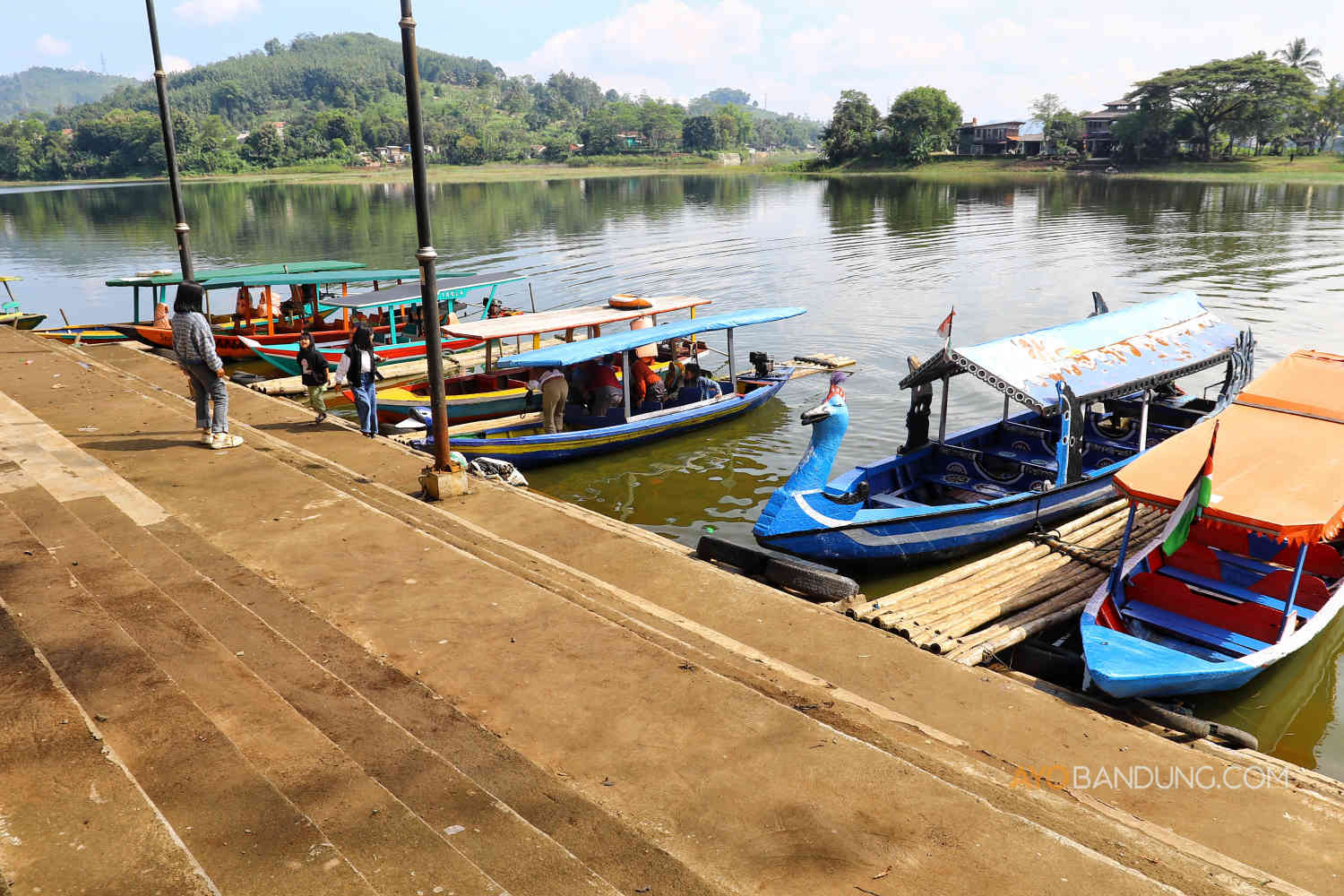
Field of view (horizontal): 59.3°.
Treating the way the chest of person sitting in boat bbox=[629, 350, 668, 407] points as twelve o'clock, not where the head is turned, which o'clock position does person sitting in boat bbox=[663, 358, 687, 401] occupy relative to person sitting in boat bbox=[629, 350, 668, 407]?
person sitting in boat bbox=[663, 358, 687, 401] is roughly at 10 o'clock from person sitting in boat bbox=[629, 350, 668, 407].

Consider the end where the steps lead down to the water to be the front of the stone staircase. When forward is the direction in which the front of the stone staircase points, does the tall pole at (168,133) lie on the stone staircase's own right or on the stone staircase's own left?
on the stone staircase's own left

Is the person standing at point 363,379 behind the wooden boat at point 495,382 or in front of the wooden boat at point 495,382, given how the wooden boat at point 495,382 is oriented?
in front

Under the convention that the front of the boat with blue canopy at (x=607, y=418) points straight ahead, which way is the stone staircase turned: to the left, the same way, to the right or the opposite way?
the opposite way

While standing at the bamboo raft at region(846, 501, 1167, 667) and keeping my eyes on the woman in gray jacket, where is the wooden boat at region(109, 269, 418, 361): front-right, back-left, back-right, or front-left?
front-right

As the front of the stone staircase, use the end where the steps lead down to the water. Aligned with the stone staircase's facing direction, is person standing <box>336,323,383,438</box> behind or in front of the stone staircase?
in front

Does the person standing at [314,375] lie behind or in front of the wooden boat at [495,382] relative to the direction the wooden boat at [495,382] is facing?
in front

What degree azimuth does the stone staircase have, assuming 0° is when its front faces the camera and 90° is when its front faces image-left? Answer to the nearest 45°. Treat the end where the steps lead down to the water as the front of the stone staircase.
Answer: approximately 225°

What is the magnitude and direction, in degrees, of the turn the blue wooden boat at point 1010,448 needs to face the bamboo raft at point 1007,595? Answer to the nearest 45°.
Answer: approximately 45° to its left

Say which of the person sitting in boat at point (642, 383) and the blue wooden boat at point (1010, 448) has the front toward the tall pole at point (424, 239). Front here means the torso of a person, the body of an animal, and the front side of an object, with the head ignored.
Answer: the blue wooden boat

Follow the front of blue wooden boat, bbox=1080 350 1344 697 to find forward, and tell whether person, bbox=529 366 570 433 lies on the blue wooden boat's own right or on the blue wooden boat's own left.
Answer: on the blue wooden boat's own right

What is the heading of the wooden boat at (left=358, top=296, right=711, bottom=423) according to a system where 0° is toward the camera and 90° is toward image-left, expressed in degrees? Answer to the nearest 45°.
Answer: approximately 45°

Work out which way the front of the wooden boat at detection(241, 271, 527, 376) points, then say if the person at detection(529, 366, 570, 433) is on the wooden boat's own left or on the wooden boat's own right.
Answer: on the wooden boat's own left
